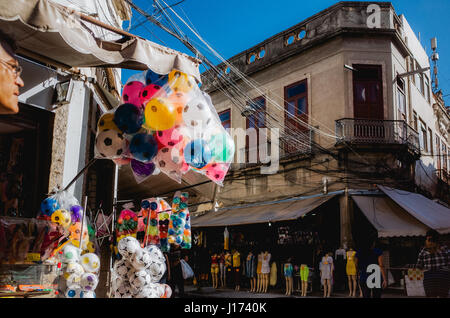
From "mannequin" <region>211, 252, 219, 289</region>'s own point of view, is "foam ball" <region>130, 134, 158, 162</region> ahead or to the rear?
ahead

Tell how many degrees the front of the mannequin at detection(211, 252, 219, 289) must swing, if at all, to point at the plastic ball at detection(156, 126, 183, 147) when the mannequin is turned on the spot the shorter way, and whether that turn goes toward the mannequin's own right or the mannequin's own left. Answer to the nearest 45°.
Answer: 0° — it already faces it

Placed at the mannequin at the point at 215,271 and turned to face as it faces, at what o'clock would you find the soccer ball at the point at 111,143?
The soccer ball is roughly at 12 o'clock from the mannequin.

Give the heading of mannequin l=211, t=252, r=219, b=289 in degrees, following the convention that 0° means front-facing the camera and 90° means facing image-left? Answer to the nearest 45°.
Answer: approximately 0°

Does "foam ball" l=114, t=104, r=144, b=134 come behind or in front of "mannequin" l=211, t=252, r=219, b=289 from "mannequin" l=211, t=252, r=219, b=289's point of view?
in front

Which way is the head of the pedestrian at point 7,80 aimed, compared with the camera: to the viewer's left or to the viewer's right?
to the viewer's right

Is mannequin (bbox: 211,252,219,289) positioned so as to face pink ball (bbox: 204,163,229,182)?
yes
